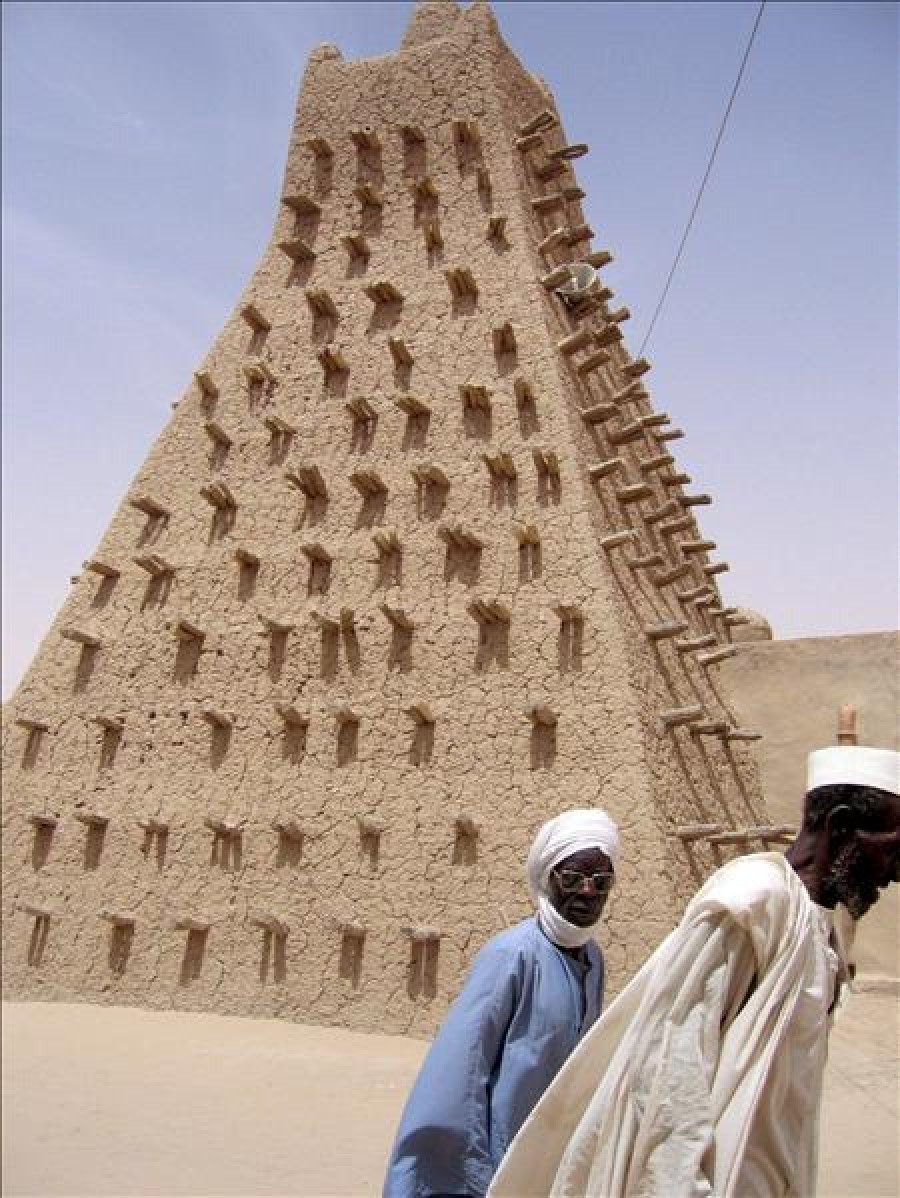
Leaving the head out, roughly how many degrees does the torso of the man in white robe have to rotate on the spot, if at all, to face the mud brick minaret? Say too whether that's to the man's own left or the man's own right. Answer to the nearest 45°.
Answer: approximately 90° to the man's own left

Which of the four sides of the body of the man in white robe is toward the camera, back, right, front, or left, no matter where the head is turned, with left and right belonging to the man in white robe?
right

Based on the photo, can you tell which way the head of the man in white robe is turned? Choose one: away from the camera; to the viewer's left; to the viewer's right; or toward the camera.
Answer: to the viewer's right

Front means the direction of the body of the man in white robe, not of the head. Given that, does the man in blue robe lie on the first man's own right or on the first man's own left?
on the first man's own left

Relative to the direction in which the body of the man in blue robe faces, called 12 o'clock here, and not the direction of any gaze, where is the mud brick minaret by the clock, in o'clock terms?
The mud brick minaret is roughly at 7 o'clock from the man in blue robe.

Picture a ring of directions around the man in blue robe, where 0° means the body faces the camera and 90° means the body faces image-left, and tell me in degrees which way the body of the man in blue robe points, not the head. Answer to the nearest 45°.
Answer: approximately 315°

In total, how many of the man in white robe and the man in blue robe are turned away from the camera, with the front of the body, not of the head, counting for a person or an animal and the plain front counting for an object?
0

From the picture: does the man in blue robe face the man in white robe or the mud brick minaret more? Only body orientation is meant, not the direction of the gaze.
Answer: the man in white robe
